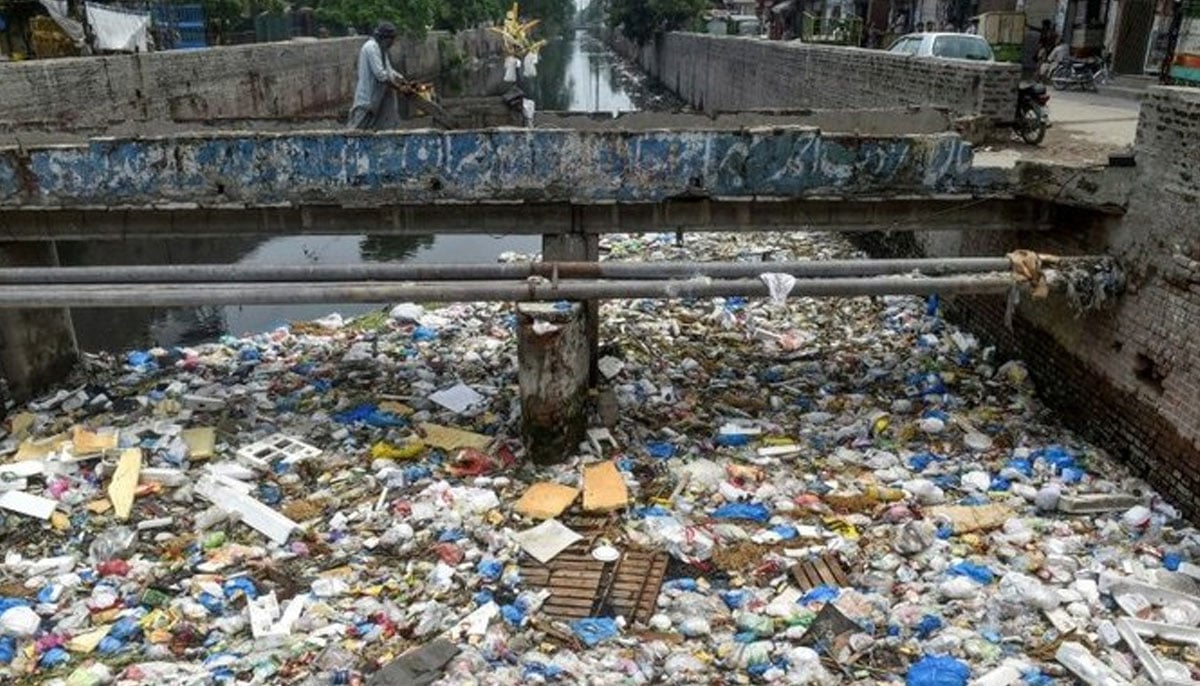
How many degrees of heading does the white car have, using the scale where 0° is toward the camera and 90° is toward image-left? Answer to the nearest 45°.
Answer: approximately 135°

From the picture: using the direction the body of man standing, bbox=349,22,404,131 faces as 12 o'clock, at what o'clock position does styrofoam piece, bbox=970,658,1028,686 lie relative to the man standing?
The styrofoam piece is roughly at 2 o'clock from the man standing.

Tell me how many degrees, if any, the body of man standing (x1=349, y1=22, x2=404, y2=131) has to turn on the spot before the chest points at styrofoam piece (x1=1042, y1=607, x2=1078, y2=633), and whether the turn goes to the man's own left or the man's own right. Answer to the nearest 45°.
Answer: approximately 45° to the man's own right

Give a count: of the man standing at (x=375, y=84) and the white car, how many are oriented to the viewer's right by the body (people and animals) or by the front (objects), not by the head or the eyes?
1

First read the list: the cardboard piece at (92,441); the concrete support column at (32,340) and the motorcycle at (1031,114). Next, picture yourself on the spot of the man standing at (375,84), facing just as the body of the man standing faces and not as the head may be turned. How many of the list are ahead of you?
1

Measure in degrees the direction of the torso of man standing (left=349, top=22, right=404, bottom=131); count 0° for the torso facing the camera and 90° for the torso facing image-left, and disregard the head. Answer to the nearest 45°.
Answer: approximately 270°

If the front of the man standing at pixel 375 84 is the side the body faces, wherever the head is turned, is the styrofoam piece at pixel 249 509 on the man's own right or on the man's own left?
on the man's own right

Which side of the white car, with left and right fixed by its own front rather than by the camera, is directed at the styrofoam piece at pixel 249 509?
left

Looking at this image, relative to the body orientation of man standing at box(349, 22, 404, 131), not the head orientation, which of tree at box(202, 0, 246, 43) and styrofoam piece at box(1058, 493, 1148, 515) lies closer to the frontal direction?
the styrofoam piece

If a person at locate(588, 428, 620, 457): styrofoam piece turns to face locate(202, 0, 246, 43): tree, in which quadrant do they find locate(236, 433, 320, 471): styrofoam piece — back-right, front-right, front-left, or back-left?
front-left

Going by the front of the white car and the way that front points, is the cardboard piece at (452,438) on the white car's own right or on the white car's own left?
on the white car's own left
